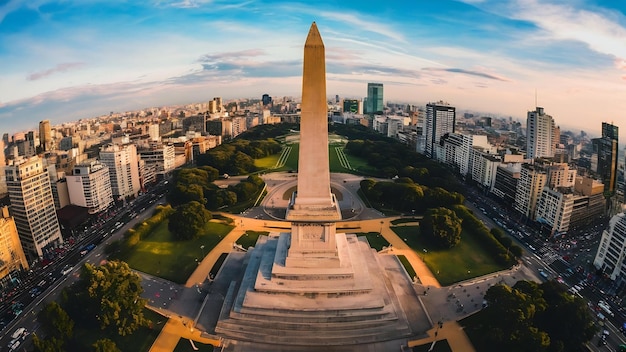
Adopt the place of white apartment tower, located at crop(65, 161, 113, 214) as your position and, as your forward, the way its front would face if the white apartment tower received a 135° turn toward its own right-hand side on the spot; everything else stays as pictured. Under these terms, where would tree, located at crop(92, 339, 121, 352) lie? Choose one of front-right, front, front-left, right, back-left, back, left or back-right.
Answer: left

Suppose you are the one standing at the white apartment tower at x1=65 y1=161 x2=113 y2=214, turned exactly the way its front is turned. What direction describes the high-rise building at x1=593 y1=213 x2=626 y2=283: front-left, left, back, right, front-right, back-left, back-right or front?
front

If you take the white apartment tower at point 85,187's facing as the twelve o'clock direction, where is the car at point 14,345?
The car is roughly at 2 o'clock from the white apartment tower.

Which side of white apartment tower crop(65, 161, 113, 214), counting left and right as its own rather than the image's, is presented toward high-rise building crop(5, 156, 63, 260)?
right

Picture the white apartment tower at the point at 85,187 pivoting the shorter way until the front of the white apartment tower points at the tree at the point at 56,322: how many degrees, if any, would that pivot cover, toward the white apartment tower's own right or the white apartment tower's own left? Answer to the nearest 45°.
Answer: approximately 45° to the white apartment tower's own right

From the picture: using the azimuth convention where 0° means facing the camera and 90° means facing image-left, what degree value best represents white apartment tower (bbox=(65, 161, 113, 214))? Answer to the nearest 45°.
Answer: approximately 315°

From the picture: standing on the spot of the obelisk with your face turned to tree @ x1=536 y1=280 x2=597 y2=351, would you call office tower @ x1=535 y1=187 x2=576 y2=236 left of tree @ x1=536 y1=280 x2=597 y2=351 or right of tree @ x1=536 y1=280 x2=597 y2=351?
left

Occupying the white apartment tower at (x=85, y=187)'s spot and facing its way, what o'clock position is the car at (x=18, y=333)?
The car is roughly at 2 o'clock from the white apartment tower.

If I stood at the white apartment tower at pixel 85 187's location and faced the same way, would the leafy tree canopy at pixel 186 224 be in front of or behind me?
in front
